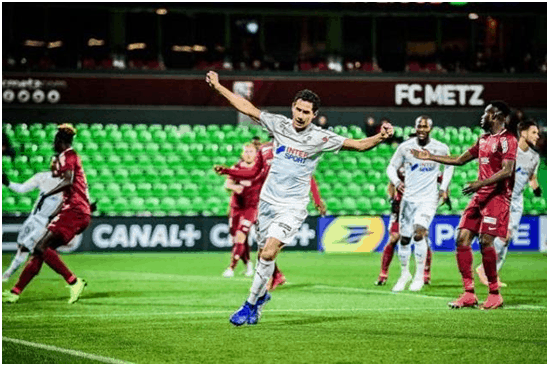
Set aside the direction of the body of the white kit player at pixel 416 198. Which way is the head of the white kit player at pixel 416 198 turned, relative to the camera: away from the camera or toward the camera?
toward the camera

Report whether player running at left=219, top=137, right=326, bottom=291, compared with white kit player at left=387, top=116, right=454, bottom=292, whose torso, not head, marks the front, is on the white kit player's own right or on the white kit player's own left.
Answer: on the white kit player's own right

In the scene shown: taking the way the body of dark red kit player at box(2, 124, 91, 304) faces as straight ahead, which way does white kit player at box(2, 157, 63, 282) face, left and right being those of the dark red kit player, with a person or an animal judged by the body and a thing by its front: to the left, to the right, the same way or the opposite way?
the opposite way

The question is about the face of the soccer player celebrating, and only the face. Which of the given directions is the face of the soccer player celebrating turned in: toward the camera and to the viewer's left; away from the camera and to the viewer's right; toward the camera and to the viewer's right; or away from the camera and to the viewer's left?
toward the camera and to the viewer's left

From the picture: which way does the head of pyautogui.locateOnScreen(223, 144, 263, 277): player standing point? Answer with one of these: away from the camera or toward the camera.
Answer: toward the camera

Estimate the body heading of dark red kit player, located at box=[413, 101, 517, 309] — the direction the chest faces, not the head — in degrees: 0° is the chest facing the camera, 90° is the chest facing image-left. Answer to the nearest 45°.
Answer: approximately 45°

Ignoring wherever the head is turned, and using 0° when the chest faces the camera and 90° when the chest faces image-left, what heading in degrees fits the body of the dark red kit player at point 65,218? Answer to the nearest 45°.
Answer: approximately 90°

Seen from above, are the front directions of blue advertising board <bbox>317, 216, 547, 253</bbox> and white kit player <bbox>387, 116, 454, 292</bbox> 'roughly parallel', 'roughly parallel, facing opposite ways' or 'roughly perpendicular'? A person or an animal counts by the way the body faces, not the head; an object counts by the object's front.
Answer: roughly parallel

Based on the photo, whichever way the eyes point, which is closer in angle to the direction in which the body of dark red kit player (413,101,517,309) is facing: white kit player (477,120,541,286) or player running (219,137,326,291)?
the player running

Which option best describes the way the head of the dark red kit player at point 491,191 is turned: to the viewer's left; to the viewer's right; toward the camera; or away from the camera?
to the viewer's left

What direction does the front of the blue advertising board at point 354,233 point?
toward the camera
